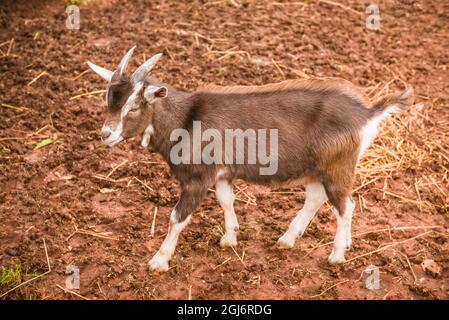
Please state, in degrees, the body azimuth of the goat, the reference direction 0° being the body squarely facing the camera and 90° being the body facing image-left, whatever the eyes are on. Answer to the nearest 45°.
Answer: approximately 90°

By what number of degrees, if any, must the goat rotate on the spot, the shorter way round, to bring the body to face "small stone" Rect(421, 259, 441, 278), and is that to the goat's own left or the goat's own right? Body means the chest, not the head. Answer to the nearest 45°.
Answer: approximately 180°
